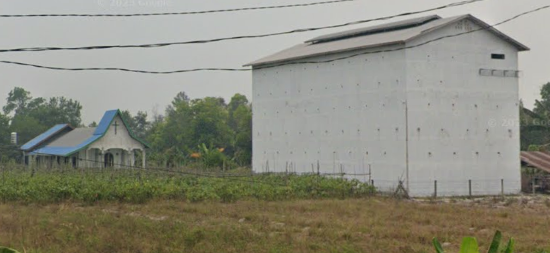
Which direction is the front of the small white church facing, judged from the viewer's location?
facing the viewer and to the right of the viewer

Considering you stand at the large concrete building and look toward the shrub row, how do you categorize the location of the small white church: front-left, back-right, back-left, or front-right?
front-right

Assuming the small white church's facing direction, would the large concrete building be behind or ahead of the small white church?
ahead

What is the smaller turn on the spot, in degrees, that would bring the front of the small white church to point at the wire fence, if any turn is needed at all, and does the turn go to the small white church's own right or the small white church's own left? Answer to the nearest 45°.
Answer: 0° — it already faces it
